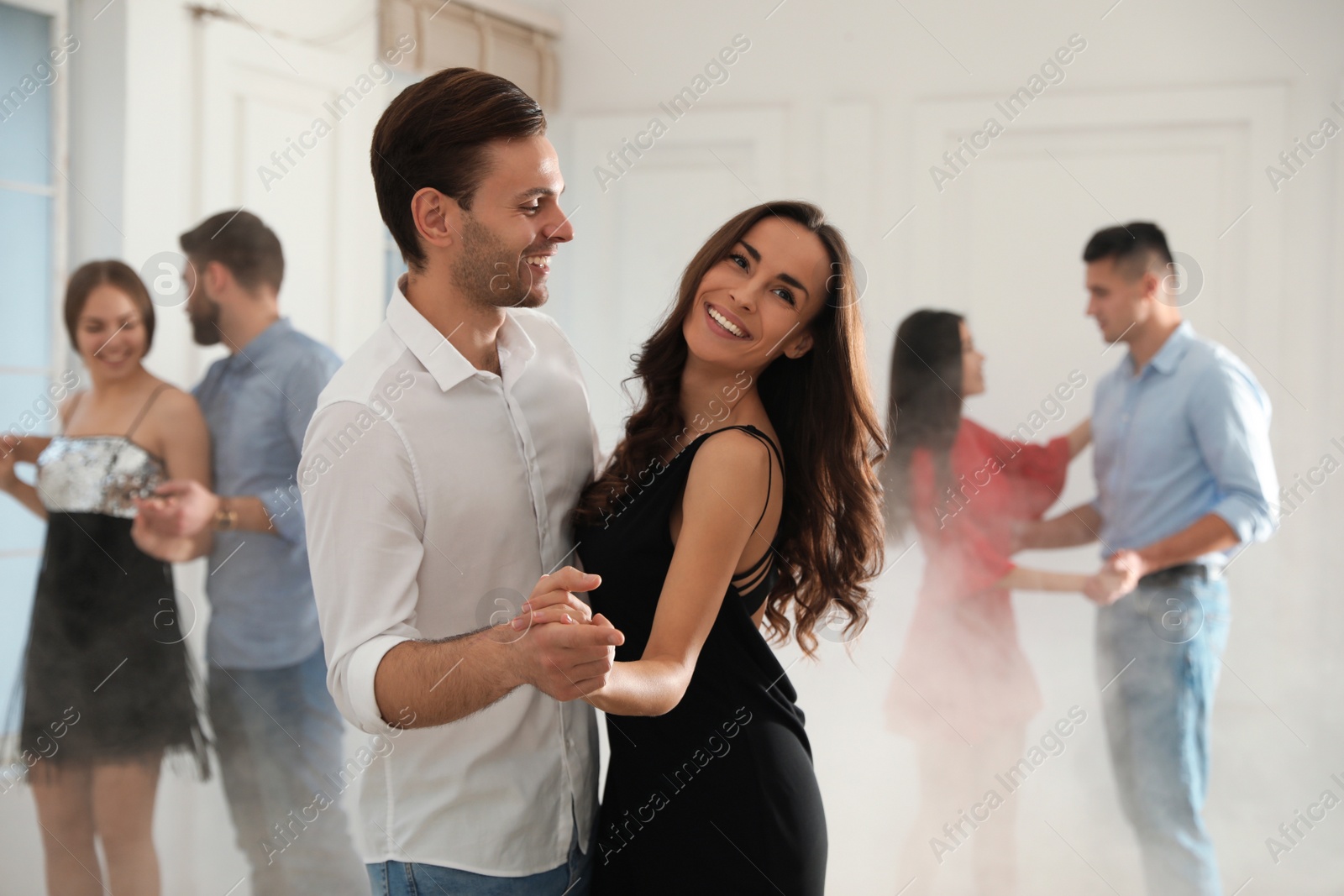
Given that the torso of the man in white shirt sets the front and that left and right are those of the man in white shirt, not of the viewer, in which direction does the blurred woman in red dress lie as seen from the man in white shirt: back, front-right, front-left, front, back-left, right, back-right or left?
left

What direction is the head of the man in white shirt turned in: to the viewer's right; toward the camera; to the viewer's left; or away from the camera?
to the viewer's right

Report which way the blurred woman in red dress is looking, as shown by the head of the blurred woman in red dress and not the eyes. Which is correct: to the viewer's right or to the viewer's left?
to the viewer's right

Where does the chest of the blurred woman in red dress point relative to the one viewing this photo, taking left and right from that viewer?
facing to the right of the viewer

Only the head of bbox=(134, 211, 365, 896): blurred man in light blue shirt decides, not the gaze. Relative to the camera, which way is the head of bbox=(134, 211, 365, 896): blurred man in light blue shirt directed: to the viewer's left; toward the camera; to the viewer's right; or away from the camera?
to the viewer's left

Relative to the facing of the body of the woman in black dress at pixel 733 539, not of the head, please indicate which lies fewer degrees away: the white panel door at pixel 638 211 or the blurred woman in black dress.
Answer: the blurred woman in black dress

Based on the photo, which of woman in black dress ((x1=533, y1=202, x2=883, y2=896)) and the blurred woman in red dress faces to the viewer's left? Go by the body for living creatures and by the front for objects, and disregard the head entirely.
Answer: the woman in black dress

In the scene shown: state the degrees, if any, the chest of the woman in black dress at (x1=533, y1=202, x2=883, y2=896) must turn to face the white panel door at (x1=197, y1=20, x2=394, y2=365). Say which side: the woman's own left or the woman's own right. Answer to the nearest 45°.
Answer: approximately 45° to the woman's own right

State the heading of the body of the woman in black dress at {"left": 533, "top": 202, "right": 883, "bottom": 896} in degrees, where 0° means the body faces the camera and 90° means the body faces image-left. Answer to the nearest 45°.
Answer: approximately 90°
